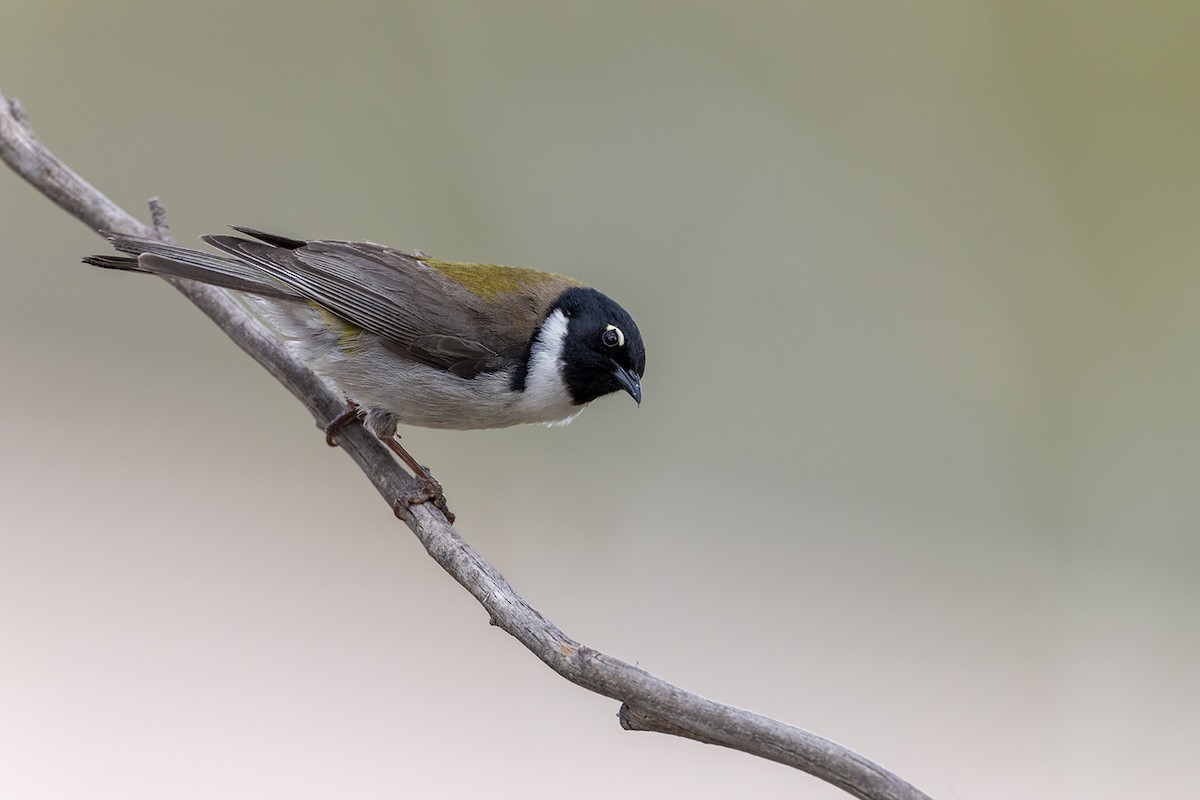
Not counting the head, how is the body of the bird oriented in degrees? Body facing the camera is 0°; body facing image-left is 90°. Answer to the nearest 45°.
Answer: approximately 270°
